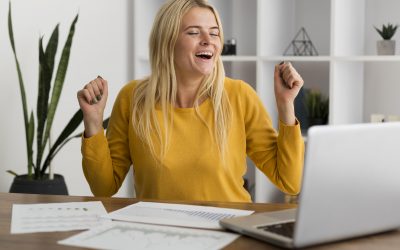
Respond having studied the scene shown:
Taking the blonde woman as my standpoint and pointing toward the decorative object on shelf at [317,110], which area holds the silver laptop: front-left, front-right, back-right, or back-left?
back-right

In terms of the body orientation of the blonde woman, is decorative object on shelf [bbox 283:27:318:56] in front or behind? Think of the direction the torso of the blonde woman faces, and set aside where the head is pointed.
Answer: behind

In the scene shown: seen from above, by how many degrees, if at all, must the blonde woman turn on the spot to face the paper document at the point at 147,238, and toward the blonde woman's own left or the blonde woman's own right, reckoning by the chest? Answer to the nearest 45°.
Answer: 0° — they already face it

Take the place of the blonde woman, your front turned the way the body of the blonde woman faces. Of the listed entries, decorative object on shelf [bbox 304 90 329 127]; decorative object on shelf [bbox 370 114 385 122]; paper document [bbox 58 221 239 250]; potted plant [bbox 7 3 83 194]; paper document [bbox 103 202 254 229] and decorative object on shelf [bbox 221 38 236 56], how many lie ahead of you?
2

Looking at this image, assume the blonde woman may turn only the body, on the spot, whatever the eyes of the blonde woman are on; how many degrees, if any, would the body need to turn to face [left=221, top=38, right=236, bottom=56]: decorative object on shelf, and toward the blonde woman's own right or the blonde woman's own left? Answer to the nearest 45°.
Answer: approximately 180°

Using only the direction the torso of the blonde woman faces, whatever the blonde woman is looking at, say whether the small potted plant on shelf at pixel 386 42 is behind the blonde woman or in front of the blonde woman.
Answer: behind

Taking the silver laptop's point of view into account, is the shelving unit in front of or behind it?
in front

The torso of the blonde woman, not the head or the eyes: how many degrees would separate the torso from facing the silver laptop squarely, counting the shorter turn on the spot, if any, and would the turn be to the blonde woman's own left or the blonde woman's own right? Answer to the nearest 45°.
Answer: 0° — they already face it

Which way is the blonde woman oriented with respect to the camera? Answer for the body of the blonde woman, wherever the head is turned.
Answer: toward the camera

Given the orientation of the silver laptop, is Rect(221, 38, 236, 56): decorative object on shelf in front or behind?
in front

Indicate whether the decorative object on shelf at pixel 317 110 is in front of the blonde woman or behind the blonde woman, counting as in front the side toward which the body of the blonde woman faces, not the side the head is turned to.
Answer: behind

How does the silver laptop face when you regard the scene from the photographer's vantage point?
facing away from the viewer and to the left of the viewer

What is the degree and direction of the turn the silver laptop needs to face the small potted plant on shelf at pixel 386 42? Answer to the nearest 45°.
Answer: approximately 45° to its right

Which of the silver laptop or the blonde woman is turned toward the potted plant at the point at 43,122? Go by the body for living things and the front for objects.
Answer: the silver laptop

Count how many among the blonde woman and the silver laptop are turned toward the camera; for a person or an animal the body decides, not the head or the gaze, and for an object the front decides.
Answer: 1

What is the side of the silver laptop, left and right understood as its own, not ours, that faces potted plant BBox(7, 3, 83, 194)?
front

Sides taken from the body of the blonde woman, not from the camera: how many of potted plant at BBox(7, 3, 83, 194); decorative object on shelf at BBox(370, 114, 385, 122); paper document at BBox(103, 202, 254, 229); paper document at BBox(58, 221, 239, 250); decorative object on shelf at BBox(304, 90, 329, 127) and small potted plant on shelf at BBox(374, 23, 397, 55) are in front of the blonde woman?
2

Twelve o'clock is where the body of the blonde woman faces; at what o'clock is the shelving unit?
The shelving unit is roughly at 7 o'clock from the blonde woman.
